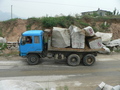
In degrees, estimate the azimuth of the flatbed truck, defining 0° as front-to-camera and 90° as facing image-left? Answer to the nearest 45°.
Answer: approximately 90°
